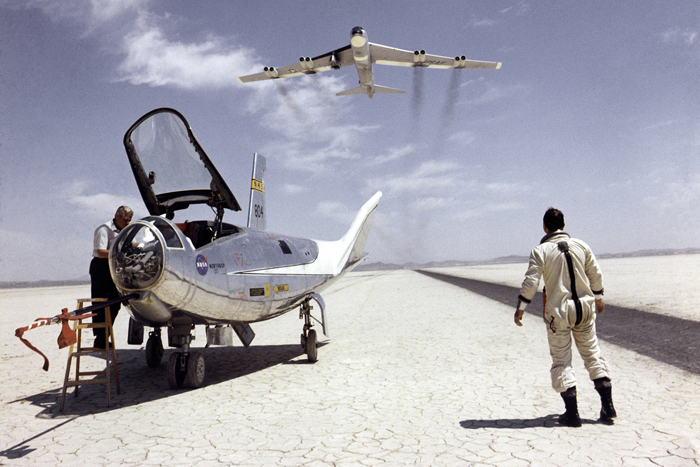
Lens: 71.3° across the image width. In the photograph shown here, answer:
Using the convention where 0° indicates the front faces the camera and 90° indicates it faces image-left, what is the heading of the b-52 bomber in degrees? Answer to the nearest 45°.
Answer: approximately 0°

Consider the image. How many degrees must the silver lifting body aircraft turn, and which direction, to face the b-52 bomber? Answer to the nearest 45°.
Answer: approximately 180°

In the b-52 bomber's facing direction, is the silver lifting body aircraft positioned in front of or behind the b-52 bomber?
in front

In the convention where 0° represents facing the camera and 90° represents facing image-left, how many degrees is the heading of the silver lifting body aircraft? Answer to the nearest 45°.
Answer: approximately 45°
